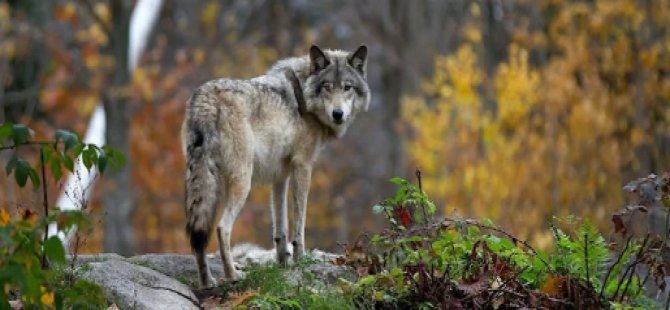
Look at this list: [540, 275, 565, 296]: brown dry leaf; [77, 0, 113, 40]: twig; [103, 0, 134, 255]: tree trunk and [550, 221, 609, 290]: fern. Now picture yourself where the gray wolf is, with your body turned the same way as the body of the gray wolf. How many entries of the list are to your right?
2

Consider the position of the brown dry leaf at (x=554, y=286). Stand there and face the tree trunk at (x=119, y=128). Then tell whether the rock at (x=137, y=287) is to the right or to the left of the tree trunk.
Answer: left

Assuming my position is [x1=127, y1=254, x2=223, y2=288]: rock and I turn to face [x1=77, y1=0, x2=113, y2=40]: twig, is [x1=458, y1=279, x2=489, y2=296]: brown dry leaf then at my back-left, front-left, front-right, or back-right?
back-right

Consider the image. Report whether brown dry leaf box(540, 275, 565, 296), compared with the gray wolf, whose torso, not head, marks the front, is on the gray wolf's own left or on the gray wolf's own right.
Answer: on the gray wolf's own right

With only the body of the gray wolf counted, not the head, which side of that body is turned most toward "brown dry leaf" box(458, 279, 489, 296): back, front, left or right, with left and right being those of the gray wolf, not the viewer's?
right

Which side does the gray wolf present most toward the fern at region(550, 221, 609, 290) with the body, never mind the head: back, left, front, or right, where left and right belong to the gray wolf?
right

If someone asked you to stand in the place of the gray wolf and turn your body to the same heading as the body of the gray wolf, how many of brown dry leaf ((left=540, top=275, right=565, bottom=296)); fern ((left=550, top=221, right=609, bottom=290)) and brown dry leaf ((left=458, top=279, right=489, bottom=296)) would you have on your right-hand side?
3

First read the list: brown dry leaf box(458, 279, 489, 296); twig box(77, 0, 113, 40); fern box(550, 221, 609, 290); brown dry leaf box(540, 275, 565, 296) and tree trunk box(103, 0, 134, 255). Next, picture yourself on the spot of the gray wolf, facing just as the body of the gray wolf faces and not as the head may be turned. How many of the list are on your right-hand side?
3

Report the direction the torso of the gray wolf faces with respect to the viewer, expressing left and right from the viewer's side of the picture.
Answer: facing away from the viewer and to the right of the viewer

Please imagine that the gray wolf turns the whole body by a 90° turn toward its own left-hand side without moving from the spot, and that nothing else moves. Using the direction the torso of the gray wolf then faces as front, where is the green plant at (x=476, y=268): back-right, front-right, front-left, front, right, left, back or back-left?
back

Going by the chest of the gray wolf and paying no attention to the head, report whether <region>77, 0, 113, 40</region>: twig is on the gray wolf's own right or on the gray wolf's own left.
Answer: on the gray wolf's own left
